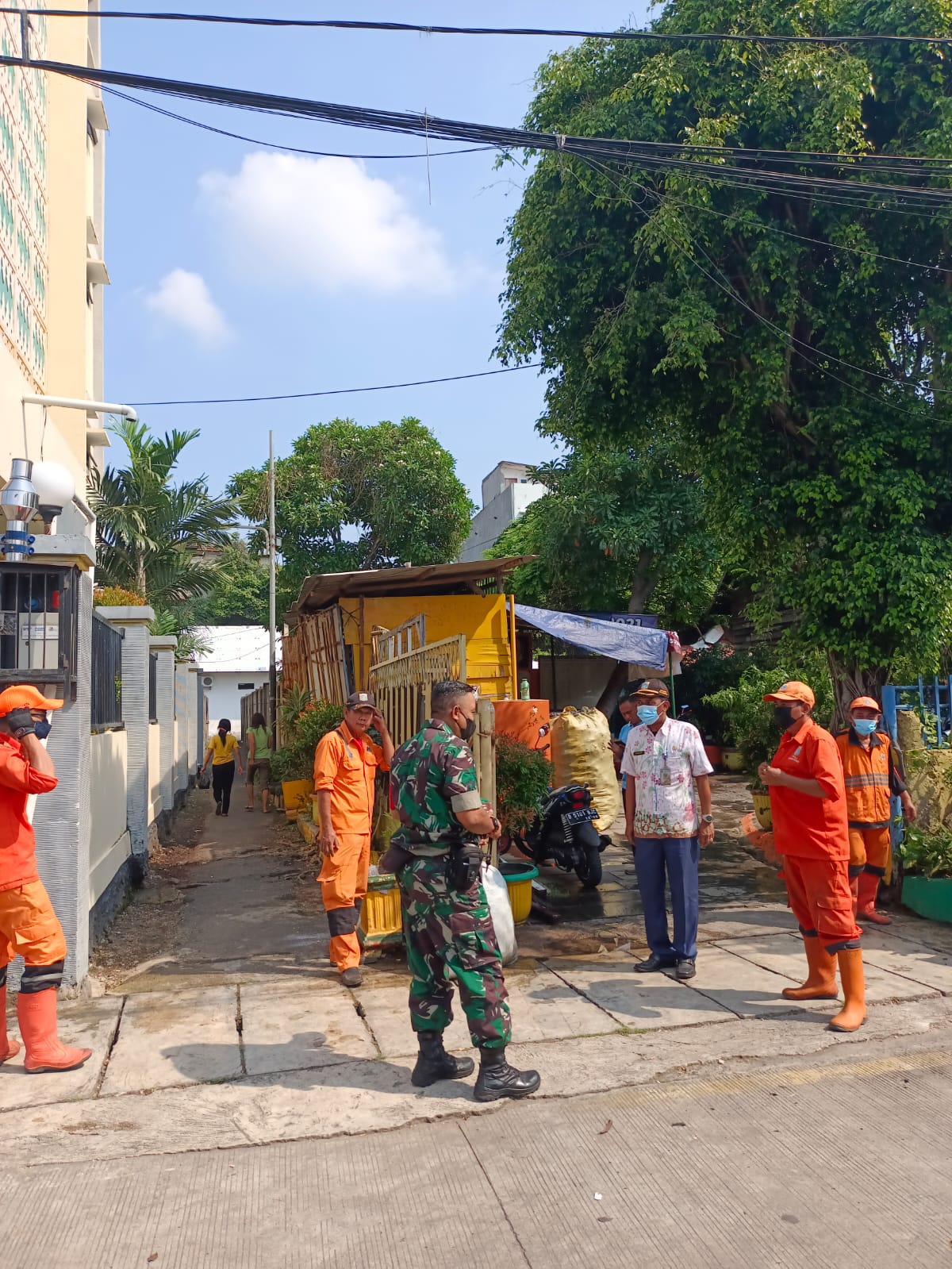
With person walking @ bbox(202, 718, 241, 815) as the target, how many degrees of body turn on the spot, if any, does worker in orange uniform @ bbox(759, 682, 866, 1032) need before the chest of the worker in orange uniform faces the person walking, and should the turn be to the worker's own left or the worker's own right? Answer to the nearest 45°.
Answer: approximately 90° to the worker's own right

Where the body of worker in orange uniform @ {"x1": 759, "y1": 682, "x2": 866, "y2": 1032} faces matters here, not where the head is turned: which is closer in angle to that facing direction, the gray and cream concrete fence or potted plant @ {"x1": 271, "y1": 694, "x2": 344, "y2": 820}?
the gray and cream concrete fence

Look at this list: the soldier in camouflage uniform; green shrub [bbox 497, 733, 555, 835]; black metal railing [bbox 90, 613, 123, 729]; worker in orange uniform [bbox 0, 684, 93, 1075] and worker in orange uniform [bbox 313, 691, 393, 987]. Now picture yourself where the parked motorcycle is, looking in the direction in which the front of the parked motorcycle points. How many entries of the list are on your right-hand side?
0

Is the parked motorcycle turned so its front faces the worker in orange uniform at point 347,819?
no

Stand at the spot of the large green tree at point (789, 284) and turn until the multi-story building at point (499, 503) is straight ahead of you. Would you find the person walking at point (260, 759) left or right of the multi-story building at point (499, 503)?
left

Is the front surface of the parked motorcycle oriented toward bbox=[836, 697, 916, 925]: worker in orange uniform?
no

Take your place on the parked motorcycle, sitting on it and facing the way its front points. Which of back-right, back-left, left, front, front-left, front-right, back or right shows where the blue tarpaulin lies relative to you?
front-right

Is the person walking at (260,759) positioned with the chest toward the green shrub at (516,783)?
no

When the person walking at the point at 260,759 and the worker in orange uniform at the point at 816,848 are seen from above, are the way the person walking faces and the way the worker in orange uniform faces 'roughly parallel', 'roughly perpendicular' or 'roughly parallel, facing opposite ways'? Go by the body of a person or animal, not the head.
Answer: roughly perpendicular

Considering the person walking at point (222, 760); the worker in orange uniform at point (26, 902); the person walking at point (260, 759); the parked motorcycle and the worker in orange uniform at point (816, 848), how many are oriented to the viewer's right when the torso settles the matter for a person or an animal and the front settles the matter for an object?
1

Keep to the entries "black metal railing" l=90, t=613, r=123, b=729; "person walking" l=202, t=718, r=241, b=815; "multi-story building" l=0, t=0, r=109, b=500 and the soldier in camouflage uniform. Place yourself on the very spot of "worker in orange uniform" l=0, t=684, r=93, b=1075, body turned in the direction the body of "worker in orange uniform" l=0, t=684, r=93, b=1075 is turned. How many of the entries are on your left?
3

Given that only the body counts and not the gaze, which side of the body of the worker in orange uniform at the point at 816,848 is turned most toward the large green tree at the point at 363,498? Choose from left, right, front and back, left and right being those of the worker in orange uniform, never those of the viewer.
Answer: right

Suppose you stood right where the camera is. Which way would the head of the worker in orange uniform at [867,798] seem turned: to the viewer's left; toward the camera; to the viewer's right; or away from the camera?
toward the camera

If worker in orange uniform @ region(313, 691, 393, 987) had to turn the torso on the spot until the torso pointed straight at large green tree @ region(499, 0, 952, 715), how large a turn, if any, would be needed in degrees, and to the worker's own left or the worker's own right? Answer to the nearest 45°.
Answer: approximately 90° to the worker's own left

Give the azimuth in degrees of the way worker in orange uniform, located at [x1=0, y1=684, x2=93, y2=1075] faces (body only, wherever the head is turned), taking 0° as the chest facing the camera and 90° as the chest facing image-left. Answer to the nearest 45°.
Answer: approximately 270°

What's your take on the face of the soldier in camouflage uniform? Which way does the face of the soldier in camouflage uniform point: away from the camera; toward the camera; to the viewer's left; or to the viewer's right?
to the viewer's right

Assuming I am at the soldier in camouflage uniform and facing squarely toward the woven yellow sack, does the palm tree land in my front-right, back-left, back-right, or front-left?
front-left
